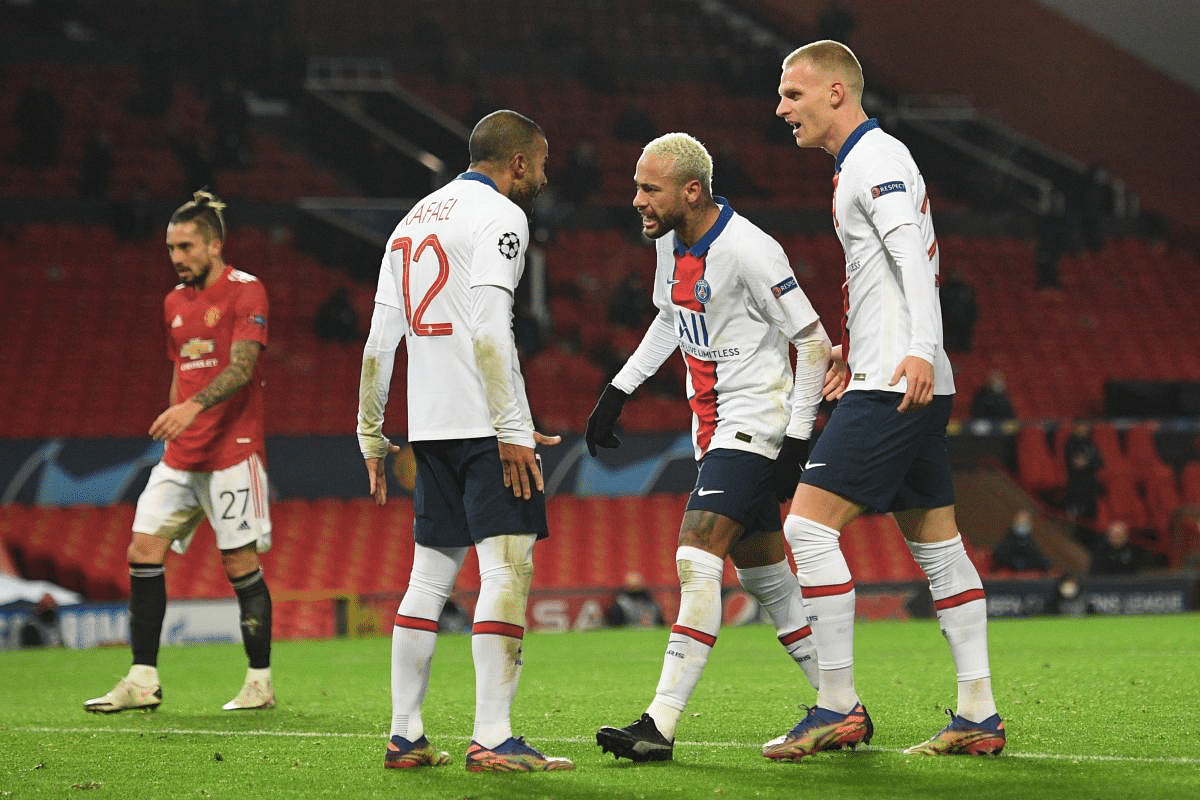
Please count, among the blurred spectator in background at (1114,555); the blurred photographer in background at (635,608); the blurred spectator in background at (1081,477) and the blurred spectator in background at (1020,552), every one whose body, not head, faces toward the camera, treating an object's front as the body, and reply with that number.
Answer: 4

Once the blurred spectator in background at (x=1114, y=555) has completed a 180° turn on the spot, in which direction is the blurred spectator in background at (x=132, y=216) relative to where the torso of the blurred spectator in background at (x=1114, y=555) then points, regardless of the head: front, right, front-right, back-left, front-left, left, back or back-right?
left

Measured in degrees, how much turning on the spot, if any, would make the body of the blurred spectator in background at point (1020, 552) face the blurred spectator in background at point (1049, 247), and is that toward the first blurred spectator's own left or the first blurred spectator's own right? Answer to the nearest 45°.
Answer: approximately 180°

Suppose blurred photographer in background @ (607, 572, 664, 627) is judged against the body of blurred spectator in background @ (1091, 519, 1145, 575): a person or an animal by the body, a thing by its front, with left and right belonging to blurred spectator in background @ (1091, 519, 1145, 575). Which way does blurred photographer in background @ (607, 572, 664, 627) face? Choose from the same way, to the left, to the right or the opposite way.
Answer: the same way

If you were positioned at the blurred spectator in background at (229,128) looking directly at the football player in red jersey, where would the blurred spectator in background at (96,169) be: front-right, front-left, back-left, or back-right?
front-right

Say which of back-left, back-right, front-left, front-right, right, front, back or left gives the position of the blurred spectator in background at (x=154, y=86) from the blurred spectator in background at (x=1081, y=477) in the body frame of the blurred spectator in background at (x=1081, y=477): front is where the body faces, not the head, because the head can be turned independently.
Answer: right

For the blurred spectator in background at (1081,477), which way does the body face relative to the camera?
toward the camera

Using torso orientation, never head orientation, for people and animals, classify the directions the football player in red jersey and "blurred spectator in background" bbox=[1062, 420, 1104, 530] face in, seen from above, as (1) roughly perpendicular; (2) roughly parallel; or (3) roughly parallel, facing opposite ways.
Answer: roughly parallel

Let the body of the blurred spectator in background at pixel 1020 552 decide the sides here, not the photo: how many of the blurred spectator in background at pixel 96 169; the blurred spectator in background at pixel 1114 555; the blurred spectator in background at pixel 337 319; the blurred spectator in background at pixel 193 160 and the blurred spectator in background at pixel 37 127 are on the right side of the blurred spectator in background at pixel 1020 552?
4

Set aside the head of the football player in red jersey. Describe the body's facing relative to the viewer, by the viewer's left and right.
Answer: facing the viewer and to the left of the viewer

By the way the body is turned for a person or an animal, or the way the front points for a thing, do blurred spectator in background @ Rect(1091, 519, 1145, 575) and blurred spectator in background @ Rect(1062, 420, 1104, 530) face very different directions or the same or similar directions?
same or similar directions

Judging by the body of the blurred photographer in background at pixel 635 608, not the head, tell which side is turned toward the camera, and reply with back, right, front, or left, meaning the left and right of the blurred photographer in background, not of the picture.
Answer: front

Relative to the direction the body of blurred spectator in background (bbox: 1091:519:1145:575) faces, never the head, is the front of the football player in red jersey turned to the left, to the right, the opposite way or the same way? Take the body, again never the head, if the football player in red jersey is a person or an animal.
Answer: the same way

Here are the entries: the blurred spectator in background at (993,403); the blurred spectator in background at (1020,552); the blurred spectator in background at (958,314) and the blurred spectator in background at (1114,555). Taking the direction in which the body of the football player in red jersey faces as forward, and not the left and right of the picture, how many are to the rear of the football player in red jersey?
4

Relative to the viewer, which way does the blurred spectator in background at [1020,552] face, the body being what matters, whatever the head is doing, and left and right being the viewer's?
facing the viewer
